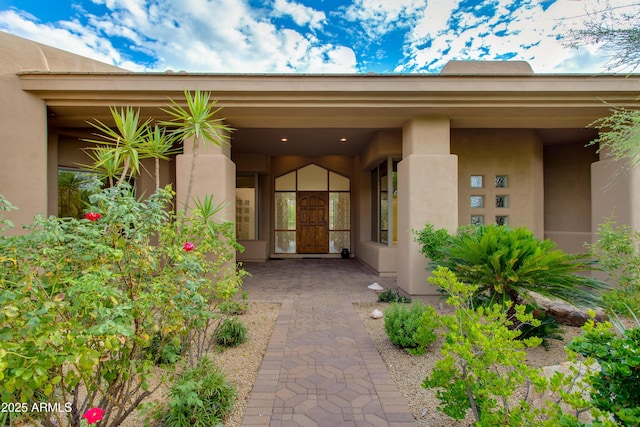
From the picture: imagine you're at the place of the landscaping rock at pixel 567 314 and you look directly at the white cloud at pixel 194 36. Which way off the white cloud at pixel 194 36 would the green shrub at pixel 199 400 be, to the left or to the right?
left

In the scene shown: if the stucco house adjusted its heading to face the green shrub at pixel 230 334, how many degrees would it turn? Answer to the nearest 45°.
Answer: approximately 45° to its right

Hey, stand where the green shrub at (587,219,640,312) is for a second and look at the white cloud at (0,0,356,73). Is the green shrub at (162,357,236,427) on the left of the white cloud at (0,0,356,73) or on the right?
left

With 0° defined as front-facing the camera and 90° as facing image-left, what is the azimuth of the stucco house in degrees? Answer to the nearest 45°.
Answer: approximately 0°

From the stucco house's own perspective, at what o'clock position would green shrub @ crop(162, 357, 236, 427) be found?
The green shrub is roughly at 1 o'clock from the stucco house.

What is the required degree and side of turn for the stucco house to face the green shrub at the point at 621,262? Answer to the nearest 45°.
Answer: approximately 45° to its left
